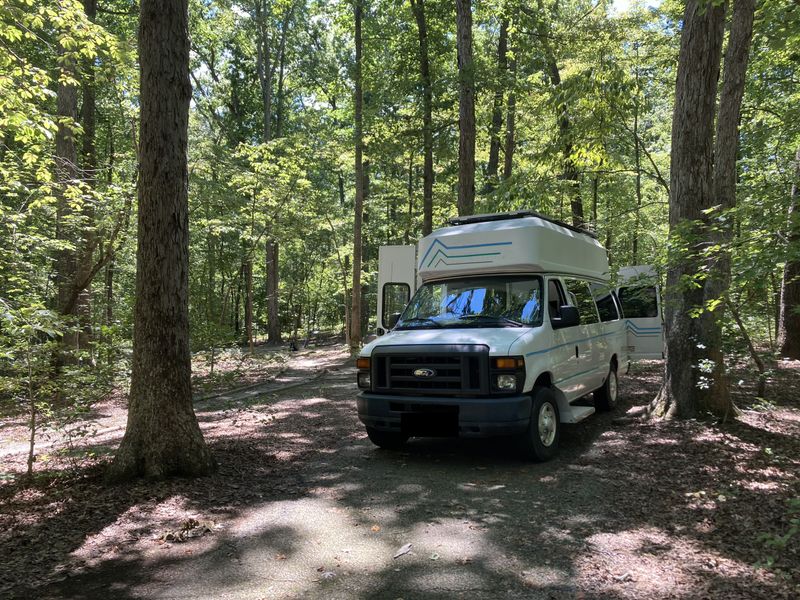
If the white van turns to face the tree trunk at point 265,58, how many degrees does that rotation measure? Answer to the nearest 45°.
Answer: approximately 90° to its right

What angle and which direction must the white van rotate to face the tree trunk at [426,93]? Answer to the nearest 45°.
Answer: approximately 135° to its right

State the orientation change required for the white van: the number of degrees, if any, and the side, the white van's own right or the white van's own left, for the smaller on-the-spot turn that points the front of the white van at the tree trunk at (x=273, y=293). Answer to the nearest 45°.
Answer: approximately 90° to the white van's own right

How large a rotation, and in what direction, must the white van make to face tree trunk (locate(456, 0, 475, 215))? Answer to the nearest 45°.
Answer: approximately 135° to its right

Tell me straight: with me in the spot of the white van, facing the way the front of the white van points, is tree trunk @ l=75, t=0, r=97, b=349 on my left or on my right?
on my right

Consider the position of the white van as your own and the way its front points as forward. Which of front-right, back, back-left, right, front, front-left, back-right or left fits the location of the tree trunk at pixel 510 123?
back-right

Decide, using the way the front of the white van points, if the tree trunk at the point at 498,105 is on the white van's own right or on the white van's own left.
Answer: on the white van's own right

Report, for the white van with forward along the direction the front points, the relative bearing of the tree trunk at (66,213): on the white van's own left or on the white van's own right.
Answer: on the white van's own right

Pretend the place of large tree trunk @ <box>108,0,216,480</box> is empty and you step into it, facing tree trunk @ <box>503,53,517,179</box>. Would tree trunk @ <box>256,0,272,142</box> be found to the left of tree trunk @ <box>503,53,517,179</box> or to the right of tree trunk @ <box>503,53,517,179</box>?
left

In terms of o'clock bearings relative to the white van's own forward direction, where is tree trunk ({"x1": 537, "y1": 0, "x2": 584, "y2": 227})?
The tree trunk is roughly at 5 o'clock from the white van.

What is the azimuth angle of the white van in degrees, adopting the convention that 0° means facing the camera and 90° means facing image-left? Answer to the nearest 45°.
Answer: approximately 45°
